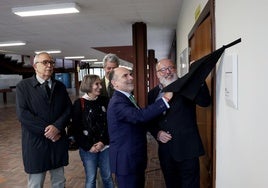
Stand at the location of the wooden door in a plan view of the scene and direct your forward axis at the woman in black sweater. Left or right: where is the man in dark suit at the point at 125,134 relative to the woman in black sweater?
left

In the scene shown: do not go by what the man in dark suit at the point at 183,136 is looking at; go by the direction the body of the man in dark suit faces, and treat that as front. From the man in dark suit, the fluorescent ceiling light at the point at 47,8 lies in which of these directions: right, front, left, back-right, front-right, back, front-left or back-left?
back-right

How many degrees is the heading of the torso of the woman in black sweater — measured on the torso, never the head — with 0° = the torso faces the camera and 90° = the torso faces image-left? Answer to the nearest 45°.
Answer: approximately 315°

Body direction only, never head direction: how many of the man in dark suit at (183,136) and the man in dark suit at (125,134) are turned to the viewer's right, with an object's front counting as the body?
1

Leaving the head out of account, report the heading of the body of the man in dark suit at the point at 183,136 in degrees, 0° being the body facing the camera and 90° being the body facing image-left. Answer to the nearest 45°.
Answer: approximately 0°

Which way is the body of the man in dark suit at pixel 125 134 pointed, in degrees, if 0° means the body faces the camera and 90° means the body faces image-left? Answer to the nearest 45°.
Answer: approximately 270°

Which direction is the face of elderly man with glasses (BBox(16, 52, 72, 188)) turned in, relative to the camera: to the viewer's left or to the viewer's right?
to the viewer's right
